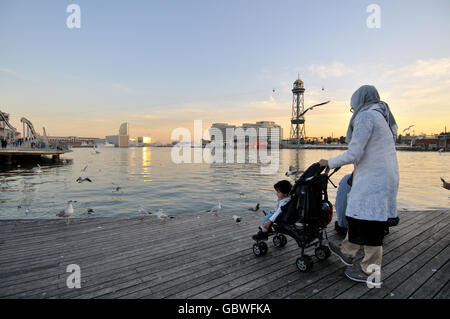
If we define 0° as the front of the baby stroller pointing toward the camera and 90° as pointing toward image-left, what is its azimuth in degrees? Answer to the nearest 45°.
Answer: approximately 135°

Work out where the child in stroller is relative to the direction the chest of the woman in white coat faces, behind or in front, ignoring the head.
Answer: in front

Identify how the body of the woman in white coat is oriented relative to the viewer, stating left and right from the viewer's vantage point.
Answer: facing away from the viewer and to the left of the viewer

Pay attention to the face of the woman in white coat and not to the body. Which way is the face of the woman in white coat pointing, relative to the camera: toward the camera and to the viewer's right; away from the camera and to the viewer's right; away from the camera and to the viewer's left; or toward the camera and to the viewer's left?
away from the camera and to the viewer's left
